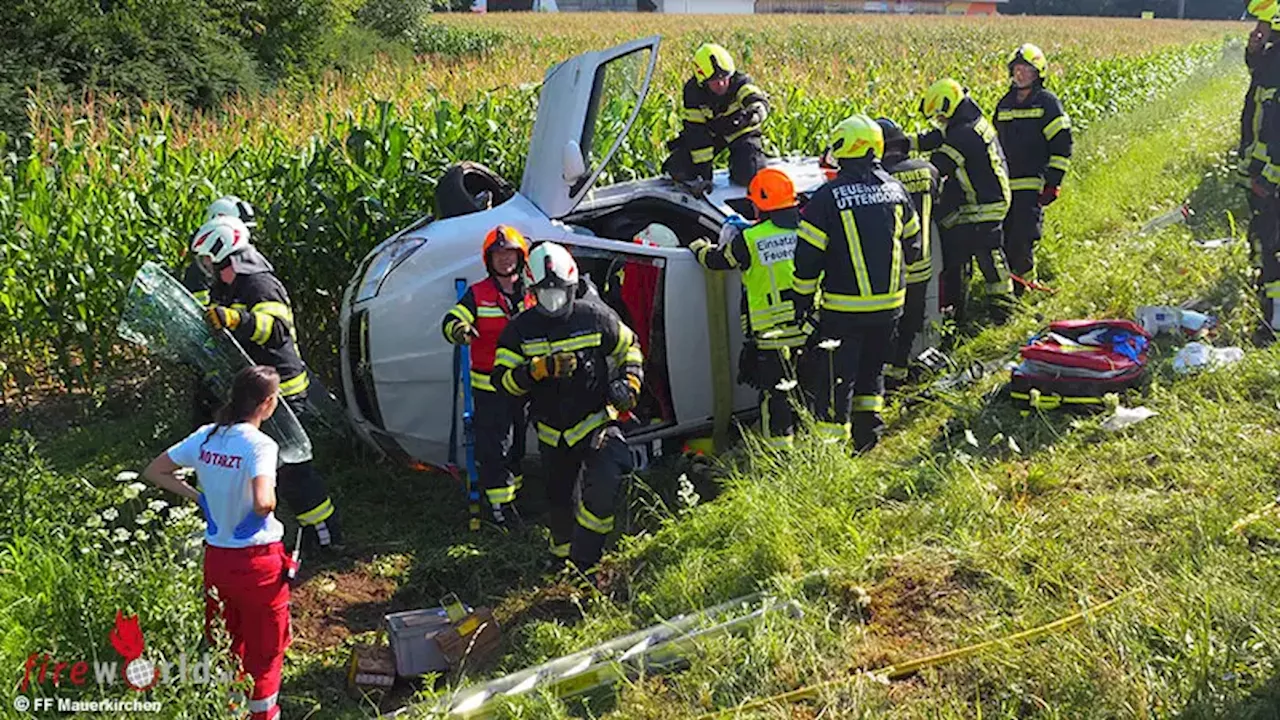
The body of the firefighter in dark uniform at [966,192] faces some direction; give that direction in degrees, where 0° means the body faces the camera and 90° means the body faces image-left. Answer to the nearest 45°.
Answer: approximately 90°

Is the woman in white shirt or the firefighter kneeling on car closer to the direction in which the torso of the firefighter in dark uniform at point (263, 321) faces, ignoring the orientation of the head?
the woman in white shirt

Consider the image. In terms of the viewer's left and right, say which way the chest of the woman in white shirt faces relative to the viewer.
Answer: facing away from the viewer and to the right of the viewer

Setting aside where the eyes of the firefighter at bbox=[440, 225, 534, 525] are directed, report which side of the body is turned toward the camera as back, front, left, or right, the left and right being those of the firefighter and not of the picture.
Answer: front

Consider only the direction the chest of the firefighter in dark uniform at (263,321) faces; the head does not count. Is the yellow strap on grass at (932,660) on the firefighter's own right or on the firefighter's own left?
on the firefighter's own left

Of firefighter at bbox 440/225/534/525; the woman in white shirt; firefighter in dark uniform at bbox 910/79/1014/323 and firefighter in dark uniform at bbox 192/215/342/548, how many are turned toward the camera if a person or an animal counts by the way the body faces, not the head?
1

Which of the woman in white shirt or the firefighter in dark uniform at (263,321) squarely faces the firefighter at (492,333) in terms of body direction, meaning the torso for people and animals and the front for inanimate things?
the woman in white shirt

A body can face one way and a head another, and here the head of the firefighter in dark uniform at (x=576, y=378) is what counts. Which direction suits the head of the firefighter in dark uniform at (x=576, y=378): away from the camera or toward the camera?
toward the camera

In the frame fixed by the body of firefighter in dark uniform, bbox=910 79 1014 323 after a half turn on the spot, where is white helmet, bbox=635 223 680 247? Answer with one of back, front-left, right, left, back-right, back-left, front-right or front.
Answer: back-right

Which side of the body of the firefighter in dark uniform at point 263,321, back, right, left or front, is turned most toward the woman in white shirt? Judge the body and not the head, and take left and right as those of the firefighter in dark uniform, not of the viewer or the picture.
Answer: left

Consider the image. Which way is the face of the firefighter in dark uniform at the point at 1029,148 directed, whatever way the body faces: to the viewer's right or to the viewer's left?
to the viewer's left

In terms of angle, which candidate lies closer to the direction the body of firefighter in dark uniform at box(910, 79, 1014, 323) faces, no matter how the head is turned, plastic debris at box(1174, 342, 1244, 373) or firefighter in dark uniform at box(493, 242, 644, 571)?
the firefighter in dark uniform

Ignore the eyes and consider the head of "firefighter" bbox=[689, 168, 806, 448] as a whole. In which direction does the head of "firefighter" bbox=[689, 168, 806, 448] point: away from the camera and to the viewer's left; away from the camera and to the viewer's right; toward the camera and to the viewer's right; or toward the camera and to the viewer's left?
away from the camera and to the viewer's left

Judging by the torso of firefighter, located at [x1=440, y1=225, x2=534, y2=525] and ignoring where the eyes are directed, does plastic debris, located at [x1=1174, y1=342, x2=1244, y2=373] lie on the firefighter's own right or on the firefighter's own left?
on the firefighter's own left

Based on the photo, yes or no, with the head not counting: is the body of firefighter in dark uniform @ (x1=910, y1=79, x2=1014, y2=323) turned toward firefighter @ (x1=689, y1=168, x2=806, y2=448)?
no

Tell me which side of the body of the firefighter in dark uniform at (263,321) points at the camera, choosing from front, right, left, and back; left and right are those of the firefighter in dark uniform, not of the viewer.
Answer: left
